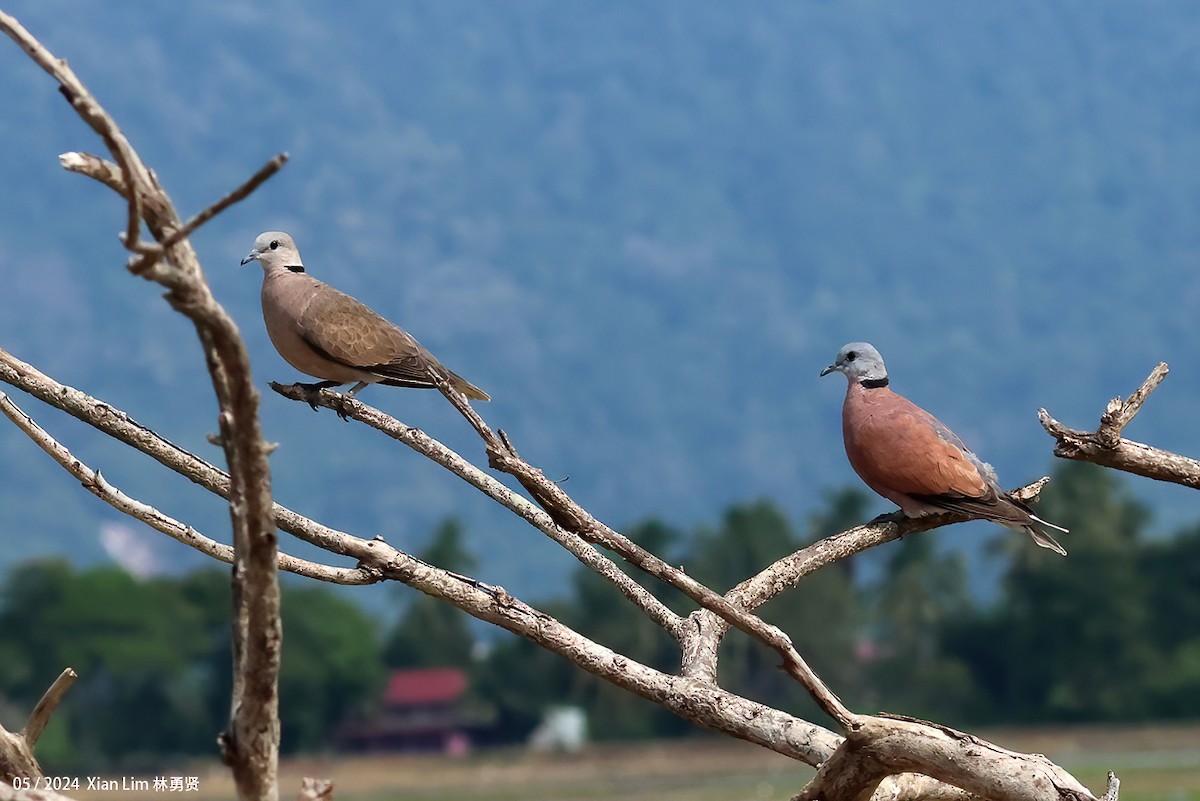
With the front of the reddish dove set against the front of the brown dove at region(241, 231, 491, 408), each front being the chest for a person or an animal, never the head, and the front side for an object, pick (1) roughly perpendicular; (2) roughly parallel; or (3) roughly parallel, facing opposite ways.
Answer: roughly parallel

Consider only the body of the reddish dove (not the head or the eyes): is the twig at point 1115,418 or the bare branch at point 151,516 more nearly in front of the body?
the bare branch

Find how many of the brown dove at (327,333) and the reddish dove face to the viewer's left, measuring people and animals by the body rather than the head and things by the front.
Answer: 2

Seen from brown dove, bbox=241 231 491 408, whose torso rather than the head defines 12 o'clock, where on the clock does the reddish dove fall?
The reddish dove is roughly at 7 o'clock from the brown dove.

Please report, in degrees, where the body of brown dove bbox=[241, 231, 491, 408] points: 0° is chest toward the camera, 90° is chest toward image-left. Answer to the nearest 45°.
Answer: approximately 90°

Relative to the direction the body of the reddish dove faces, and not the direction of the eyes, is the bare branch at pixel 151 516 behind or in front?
in front

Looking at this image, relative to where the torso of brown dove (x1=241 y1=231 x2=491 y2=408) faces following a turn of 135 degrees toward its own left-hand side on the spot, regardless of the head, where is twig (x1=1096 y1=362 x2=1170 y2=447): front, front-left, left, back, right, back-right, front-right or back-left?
front

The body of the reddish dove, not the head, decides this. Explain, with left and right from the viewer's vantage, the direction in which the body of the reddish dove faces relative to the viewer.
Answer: facing to the left of the viewer

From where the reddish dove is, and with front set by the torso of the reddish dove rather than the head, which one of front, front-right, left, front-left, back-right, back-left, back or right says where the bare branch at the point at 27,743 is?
front-left
